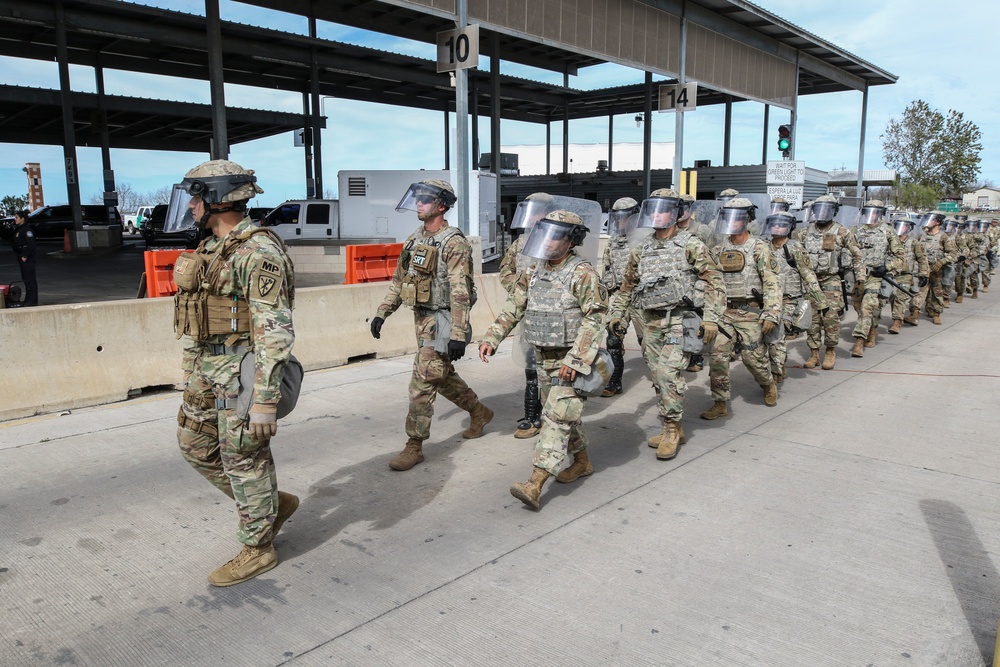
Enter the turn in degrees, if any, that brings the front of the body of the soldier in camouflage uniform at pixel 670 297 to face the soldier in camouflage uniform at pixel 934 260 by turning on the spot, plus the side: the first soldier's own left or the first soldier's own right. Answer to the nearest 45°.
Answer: approximately 180°

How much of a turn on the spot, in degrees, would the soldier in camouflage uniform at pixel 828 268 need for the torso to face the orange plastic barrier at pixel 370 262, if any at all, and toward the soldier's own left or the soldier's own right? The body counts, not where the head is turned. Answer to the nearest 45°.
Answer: approximately 45° to the soldier's own right

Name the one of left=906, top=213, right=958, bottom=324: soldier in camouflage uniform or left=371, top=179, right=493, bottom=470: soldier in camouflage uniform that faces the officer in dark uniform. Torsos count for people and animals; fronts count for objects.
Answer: left=906, top=213, right=958, bottom=324: soldier in camouflage uniform

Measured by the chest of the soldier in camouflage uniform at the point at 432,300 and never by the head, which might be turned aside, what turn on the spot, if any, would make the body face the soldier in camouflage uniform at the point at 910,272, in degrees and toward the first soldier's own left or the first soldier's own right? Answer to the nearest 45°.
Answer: approximately 180°

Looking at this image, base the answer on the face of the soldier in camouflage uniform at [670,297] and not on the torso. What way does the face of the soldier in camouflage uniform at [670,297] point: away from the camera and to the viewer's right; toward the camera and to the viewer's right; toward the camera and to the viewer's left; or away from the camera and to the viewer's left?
toward the camera and to the viewer's left

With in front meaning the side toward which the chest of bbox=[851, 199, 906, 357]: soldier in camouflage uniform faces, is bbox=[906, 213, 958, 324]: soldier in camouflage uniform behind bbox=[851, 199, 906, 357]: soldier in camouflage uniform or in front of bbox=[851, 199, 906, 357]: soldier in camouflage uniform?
behind

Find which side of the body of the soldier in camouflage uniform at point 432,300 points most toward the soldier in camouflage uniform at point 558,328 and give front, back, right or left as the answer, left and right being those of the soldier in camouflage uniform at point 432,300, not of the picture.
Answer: left

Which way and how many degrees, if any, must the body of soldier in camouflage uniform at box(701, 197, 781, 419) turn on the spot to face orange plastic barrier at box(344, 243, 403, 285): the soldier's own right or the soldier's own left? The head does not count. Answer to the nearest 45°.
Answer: approximately 90° to the soldier's own right

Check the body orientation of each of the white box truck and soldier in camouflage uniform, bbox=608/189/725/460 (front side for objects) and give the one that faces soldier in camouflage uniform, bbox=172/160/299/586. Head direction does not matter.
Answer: soldier in camouflage uniform, bbox=608/189/725/460

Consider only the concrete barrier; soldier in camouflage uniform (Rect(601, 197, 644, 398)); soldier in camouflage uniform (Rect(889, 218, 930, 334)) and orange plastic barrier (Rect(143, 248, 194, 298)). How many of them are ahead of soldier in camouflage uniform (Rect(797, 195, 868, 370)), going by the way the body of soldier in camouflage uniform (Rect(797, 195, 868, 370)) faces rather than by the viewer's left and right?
3

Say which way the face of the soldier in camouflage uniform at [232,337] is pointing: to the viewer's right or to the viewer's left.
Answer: to the viewer's left

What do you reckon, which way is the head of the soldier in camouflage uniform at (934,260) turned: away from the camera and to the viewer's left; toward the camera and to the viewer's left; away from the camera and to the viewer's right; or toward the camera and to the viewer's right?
toward the camera and to the viewer's left

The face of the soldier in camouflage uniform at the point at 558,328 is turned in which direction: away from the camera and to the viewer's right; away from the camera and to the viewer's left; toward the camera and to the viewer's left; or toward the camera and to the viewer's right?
toward the camera and to the viewer's left
